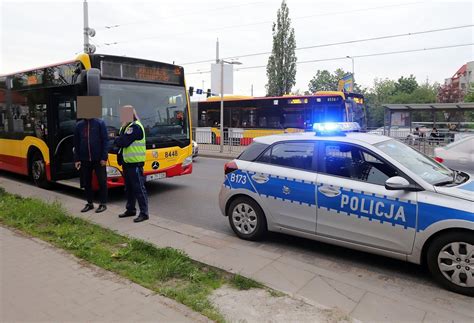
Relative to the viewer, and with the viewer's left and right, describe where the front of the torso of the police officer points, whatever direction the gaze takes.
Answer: facing to the left of the viewer

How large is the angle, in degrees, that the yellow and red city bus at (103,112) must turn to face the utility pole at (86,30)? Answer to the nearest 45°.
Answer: approximately 135° to its left

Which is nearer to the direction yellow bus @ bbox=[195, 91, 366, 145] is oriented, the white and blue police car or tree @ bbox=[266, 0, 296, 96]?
the white and blue police car

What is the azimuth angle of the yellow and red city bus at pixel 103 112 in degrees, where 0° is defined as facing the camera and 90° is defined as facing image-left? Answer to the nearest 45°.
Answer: approximately 315°

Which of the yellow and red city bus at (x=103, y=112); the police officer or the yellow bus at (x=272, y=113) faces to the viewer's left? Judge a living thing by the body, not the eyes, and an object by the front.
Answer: the police officer

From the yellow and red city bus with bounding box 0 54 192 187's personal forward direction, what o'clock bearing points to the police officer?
The police officer is roughly at 1 o'clock from the yellow and red city bus.

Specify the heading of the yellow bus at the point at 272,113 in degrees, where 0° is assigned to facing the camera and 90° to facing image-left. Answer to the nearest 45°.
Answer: approximately 315°

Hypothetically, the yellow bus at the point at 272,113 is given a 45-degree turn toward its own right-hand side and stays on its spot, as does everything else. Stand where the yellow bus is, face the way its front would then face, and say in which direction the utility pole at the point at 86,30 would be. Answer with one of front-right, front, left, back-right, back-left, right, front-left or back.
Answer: right
